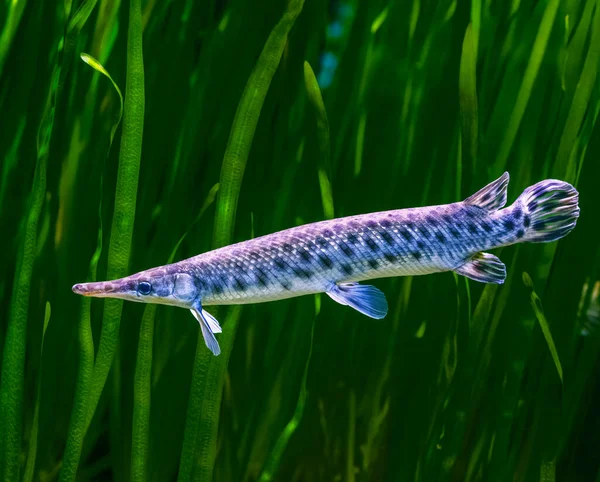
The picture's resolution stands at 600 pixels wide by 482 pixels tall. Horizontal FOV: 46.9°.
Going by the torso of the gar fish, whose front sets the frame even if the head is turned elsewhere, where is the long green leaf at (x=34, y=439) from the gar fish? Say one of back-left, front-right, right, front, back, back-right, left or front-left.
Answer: front-right

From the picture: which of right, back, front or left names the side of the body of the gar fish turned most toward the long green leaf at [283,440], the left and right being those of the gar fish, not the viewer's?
right

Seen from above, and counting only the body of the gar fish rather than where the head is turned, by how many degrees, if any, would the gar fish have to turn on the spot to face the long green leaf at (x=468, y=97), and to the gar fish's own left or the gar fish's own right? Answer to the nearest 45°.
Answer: approximately 135° to the gar fish's own right

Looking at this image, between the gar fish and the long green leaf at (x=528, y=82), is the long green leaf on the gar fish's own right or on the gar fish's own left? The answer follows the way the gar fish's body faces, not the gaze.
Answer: on the gar fish's own right

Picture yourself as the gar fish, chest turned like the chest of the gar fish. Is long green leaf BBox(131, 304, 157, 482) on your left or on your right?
on your right

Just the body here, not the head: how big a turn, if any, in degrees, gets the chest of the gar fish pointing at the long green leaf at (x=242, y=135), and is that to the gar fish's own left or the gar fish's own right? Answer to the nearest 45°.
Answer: approximately 45° to the gar fish's own right

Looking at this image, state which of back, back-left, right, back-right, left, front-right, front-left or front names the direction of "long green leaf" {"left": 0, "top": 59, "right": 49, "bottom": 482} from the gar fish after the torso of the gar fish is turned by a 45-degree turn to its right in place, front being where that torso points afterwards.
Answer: front

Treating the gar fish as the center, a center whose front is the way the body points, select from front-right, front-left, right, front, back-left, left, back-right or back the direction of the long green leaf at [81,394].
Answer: front-right

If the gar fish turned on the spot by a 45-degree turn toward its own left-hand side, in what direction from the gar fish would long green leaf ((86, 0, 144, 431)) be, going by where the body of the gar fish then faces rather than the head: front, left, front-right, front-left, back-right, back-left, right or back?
right

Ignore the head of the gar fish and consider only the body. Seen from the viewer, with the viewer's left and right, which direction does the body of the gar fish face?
facing to the left of the viewer
